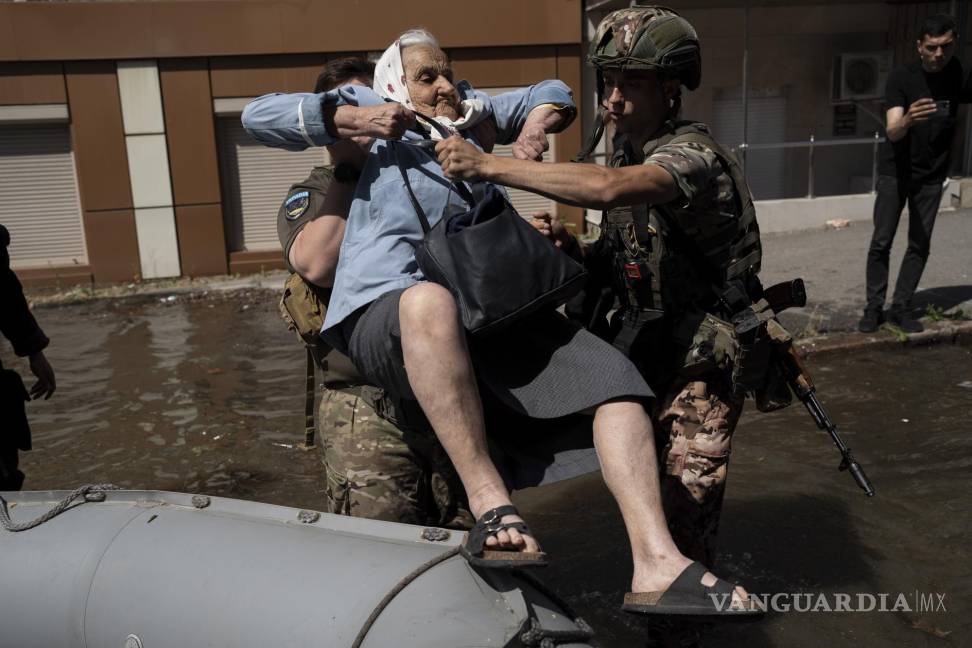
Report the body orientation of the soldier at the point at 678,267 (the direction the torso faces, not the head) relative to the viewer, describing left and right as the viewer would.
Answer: facing the viewer and to the left of the viewer

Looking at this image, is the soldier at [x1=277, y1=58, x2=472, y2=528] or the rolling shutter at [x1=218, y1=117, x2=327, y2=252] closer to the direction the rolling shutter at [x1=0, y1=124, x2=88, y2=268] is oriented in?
the soldier

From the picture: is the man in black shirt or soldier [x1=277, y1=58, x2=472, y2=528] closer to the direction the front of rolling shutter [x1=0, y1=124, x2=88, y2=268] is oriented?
the soldier

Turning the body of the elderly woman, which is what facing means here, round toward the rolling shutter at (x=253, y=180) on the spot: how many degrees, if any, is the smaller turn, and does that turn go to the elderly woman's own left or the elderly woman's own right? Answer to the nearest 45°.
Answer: approximately 135° to the elderly woman's own left

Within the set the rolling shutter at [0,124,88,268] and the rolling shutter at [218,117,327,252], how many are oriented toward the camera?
2

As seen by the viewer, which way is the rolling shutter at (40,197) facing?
toward the camera

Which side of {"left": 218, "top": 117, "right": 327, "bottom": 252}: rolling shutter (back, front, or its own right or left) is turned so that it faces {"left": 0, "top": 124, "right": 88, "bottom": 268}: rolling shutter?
right

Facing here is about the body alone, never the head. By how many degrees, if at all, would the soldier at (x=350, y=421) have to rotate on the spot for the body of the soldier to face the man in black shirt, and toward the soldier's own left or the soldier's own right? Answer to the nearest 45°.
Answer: approximately 90° to the soldier's own left

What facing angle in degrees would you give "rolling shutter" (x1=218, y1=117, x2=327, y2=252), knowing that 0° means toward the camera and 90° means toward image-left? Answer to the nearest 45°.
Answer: approximately 0°

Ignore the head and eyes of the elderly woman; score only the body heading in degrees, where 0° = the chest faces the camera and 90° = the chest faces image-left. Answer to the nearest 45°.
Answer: approximately 315°

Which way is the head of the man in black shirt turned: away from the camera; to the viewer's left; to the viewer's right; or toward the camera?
toward the camera

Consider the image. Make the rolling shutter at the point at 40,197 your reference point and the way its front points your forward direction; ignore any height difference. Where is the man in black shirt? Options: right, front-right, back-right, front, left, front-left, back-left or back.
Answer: front-left

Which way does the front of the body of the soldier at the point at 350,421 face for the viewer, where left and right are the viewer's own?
facing the viewer and to the right of the viewer

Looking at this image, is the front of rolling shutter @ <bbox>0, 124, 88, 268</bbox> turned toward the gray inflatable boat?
yes

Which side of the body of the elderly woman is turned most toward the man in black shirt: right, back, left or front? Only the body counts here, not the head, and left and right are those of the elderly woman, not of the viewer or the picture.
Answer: left
